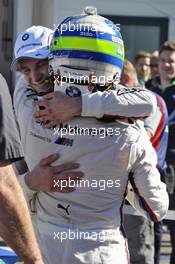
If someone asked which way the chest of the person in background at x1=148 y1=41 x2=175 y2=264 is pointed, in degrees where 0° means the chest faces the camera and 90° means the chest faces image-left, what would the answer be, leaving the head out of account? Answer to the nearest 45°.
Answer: approximately 0°

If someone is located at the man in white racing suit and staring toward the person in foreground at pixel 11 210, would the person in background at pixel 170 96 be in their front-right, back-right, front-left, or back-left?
back-right

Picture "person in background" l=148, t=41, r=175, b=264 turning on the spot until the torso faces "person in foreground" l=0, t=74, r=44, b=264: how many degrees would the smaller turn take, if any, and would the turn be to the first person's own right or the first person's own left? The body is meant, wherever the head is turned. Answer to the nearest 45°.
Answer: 0° — they already face them

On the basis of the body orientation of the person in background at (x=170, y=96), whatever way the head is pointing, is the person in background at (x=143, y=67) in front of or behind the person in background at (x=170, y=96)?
behind

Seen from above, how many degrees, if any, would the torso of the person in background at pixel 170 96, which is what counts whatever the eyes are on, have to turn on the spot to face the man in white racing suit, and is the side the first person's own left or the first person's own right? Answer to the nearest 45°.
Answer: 0° — they already face them

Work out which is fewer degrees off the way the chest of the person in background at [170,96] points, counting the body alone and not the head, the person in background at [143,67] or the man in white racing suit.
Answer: the man in white racing suit
